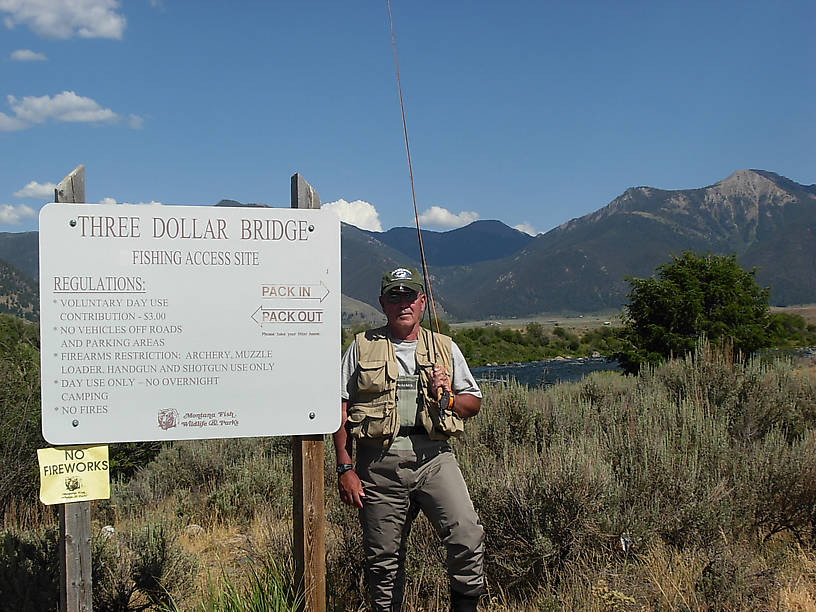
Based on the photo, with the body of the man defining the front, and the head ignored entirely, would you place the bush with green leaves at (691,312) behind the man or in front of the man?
behind

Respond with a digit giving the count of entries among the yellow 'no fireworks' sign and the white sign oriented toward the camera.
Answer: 2

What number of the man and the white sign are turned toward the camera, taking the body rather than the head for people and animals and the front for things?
2

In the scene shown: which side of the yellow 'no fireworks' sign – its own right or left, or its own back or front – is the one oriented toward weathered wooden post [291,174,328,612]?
left

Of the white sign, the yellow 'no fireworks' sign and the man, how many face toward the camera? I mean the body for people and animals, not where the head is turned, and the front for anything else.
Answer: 3

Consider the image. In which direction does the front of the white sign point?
toward the camera

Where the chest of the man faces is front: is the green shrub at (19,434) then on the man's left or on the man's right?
on the man's right

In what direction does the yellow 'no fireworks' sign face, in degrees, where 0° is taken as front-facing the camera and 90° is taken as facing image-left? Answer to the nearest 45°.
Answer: approximately 0°
